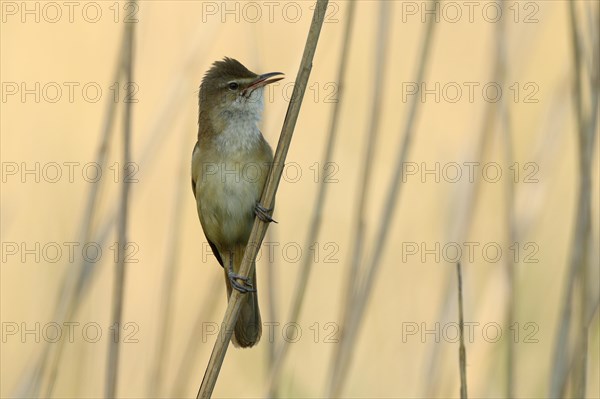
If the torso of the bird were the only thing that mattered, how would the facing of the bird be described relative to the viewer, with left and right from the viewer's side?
facing the viewer and to the right of the viewer

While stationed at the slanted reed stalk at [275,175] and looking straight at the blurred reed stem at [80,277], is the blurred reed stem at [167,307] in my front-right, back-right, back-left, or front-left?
front-right

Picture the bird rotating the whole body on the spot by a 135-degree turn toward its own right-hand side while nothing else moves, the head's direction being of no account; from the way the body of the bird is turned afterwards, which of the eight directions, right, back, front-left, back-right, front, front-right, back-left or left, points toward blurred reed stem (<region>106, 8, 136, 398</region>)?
front-left
